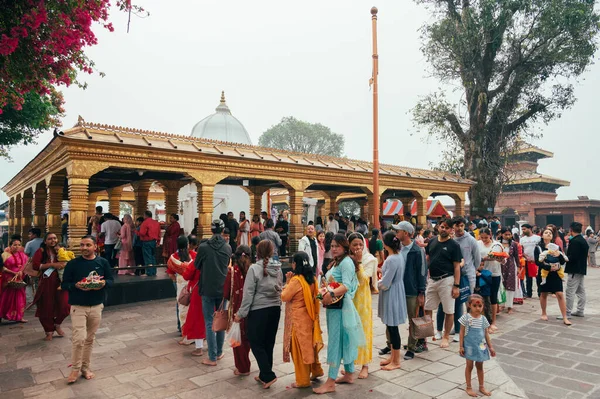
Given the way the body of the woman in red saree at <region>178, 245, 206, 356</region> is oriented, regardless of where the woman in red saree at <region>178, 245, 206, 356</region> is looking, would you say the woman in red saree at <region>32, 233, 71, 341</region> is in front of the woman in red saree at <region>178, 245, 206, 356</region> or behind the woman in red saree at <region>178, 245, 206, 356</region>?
in front

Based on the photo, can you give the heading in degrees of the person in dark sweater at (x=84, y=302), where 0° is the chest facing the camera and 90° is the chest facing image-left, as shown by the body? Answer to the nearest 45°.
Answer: approximately 0°

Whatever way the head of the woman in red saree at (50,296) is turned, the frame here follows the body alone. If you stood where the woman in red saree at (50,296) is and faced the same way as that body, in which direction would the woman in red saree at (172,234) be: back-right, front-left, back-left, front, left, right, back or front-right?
left

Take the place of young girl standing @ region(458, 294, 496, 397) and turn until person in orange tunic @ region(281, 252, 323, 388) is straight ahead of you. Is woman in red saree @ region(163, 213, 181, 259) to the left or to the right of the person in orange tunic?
right

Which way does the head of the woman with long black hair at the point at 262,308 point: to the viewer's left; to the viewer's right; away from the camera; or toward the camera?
away from the camera

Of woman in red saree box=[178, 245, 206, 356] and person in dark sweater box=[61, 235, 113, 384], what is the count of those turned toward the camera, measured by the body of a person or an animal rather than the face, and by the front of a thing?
1

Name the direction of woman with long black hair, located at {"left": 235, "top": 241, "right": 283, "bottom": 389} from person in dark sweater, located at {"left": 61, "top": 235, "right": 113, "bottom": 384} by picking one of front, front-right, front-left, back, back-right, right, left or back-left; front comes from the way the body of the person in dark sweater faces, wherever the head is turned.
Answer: front-left

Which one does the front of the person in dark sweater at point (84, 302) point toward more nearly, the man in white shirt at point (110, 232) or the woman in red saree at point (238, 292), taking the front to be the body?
the woman in red saree
